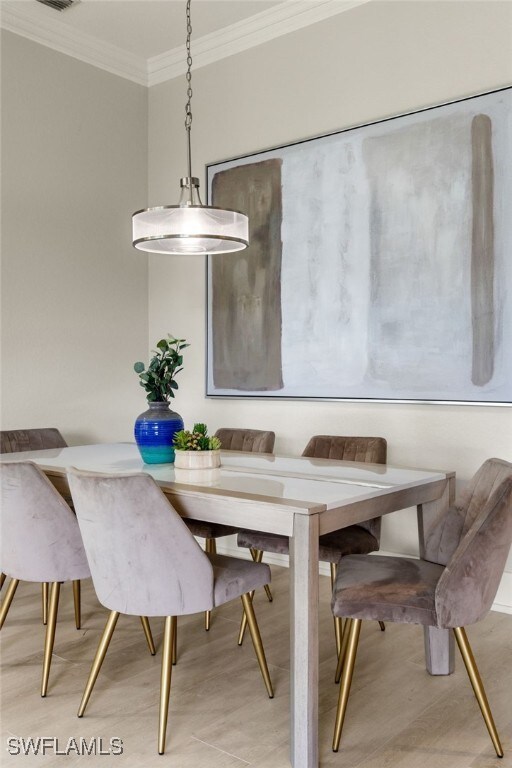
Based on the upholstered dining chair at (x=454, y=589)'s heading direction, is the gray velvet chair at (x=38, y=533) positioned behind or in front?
in front

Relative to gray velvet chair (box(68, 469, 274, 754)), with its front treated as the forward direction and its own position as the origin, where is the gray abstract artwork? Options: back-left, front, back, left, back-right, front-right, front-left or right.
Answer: front

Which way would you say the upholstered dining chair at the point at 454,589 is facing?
to the viewer's left

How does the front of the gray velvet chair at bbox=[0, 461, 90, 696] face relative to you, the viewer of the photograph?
facing away from the viewer and to the right of the viewer

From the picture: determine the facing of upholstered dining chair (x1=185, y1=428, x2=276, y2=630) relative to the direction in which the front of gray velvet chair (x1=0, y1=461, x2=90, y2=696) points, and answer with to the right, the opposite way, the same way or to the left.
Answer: the opposite way

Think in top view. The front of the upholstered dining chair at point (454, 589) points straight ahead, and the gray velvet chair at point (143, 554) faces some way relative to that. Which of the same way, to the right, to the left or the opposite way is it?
to the right

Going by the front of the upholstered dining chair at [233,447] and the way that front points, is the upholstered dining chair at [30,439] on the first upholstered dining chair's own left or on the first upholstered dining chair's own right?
on the first upholstered dining chair's own right

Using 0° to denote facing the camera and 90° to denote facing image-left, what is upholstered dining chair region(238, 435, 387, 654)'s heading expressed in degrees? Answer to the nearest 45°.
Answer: approximately 45°

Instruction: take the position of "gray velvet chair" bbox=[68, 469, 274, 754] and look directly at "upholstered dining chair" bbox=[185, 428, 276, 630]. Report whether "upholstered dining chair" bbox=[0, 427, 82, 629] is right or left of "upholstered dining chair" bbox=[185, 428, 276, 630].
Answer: left

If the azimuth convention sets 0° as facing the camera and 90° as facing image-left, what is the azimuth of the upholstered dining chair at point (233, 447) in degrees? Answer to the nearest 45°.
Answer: approximately 45°

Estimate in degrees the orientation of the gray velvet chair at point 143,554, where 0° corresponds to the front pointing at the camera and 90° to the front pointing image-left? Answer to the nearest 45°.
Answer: approximately 225°

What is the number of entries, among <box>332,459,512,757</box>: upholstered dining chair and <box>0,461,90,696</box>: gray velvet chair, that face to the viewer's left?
1

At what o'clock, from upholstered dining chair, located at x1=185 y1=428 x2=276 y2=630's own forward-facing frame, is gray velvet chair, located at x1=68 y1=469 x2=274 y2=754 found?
The gray velvet chair is roughly at 11 o'clock from the upholstered dining chair.

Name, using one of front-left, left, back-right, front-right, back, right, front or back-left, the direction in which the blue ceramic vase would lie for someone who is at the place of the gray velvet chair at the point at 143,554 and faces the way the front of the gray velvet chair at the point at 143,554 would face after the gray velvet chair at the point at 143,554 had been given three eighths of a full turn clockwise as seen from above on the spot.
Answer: back

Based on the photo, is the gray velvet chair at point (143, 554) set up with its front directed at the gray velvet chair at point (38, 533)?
no

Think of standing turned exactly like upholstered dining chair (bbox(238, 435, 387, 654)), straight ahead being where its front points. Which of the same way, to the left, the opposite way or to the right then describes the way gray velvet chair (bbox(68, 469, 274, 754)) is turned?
the opposite way

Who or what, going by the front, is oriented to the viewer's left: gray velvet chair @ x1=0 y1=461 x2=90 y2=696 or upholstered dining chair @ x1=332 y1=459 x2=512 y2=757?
the upholstered dining chair

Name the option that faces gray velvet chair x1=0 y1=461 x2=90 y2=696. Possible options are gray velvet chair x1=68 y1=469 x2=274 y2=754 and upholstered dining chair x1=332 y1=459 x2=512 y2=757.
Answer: the upholstered dining chair

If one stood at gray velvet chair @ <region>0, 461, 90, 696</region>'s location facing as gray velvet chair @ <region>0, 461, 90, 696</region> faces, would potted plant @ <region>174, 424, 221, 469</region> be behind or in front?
in front

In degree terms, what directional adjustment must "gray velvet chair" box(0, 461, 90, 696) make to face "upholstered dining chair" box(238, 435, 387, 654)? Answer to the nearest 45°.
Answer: approximately 45° to its right
